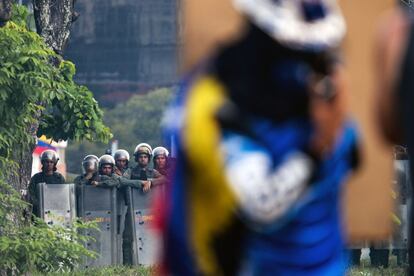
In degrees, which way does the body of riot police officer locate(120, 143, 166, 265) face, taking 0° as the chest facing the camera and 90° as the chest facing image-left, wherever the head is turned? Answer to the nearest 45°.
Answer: approximately 0°

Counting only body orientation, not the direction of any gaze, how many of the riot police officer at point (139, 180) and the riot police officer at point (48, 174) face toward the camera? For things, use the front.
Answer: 2

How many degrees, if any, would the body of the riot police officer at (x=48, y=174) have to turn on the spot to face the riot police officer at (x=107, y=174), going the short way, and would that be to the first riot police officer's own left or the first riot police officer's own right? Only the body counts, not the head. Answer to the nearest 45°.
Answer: approximately 90° to the first riot police officer's own left

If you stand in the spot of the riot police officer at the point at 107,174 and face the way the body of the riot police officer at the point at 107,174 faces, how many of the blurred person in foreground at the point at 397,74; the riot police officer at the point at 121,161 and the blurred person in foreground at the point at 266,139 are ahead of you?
2

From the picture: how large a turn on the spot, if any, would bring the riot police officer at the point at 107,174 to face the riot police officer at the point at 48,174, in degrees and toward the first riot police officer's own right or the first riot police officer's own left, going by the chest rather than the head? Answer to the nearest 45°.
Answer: approximately 90° to the first riot police officer's own right
